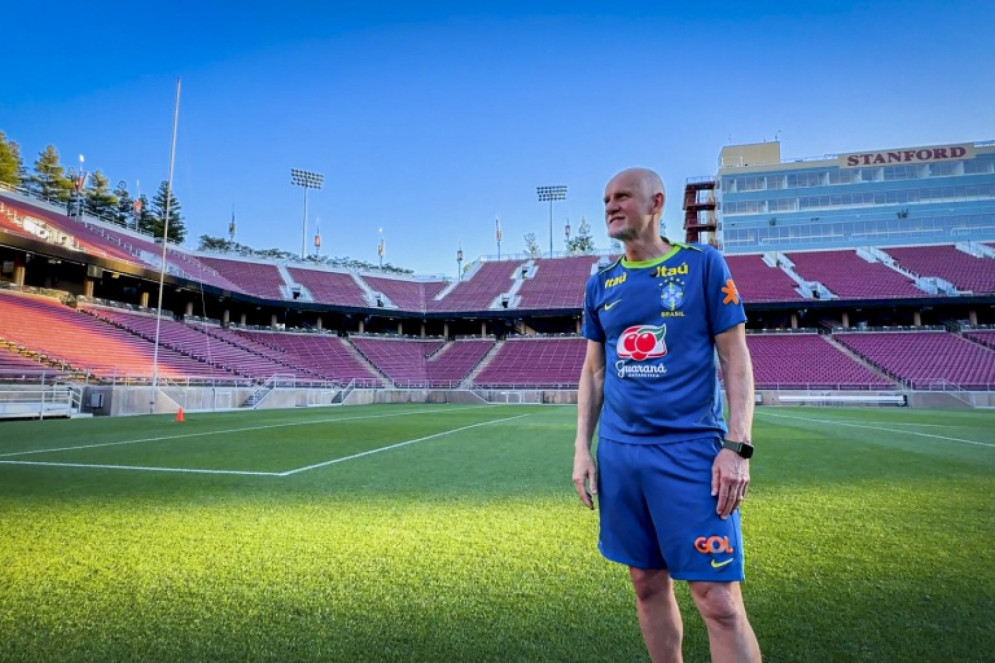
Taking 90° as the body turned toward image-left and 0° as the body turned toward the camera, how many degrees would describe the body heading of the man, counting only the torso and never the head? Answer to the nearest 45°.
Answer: approximately 45°
